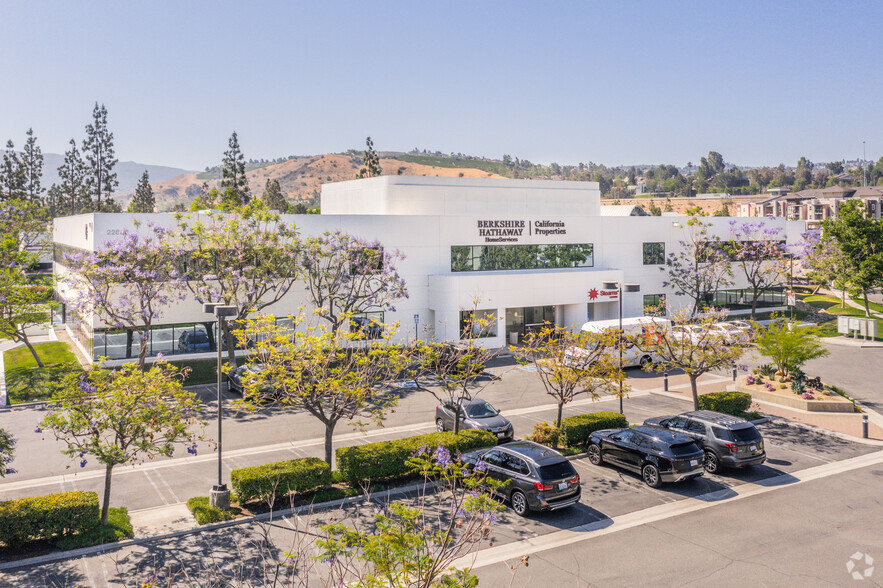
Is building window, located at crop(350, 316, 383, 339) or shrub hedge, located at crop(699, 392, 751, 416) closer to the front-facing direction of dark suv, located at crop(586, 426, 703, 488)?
the building window

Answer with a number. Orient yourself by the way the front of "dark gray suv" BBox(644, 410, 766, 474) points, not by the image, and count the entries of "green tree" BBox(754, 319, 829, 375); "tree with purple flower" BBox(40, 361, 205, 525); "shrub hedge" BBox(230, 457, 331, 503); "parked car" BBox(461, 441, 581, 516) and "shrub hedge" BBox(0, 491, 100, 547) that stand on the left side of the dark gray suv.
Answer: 4

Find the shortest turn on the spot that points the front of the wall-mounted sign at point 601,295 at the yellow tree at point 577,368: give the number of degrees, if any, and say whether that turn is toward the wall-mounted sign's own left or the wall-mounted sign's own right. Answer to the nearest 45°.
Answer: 0° — it already faces it

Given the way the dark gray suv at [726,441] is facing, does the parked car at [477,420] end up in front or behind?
in front

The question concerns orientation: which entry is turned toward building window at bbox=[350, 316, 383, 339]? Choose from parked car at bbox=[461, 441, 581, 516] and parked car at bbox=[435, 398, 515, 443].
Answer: parked car at bbox=[461, 441, 581, 516]

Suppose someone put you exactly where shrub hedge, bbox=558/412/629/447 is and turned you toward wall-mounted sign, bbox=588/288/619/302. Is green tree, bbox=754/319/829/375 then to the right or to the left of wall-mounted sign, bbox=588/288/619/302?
right

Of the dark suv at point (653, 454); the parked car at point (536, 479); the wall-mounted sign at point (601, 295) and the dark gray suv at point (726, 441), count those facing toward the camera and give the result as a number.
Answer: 1

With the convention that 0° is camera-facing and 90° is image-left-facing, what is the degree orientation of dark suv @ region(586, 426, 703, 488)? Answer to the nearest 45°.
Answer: approximately 135°

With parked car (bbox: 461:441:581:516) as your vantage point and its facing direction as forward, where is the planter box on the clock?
The planter box is roughly at 3 o'clock from the parked car.

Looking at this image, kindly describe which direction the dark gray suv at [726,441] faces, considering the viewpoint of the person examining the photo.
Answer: facing away from the viewer and to the left of the viewer

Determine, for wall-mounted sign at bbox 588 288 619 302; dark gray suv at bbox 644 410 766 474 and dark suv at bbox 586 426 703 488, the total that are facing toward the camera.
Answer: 1

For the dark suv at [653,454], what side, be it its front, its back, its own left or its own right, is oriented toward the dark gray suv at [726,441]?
right

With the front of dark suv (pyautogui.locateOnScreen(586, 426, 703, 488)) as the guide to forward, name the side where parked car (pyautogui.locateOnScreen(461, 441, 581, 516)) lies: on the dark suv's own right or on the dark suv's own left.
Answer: on the dark suv's own left

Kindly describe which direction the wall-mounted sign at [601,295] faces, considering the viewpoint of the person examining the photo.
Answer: facing the viewer

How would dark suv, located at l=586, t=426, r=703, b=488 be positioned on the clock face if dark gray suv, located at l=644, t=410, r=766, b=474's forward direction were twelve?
The dark suv is roughly at 9 o'clock from the dark gray suv.

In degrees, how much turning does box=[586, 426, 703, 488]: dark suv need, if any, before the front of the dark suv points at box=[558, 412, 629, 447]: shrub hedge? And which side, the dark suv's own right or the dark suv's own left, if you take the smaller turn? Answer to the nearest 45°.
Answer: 0° — it already faces it

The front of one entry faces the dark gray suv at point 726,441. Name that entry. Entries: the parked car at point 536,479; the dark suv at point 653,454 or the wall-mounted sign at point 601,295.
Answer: the wall-mounted sign
